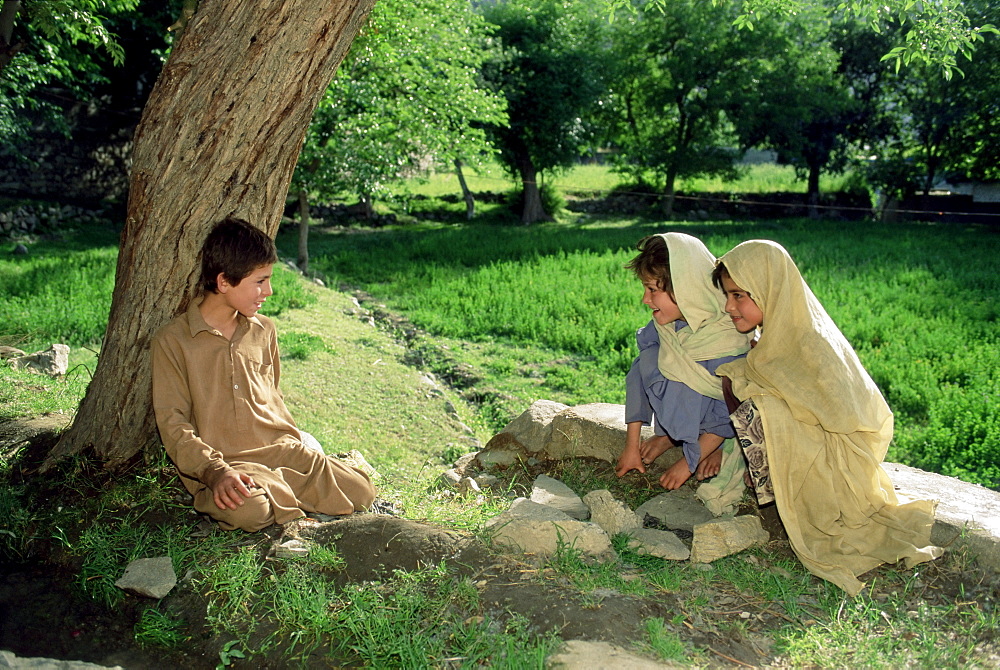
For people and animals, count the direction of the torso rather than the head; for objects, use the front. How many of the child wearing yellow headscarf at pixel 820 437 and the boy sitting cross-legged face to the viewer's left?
1

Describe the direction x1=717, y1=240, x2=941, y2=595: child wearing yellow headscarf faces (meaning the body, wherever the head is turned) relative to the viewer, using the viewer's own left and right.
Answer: facing to the left of the viewer

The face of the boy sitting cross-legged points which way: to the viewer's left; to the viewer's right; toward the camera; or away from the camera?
to the viewer's right

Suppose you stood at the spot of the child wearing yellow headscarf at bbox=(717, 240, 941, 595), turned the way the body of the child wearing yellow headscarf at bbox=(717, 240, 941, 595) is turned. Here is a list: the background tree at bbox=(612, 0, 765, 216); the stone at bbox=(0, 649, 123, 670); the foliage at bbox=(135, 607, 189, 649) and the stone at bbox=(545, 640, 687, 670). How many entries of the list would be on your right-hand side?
1

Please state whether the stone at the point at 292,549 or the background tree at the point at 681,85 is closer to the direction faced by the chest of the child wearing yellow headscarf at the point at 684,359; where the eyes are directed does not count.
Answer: the stone

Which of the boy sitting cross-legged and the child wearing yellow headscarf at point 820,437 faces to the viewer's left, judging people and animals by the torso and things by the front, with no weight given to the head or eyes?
the child wearing yellow headscarf

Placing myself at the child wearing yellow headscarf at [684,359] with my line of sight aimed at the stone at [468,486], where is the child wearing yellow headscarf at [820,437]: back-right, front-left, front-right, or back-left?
back-left

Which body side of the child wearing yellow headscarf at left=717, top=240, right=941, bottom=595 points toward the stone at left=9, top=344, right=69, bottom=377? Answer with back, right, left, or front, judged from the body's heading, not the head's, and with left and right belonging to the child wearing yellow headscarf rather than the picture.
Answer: front

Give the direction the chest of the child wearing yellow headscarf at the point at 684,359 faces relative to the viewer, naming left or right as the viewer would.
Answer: facing the viewer and to the left of the viewer

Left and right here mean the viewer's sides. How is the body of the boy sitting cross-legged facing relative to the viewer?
facing the viewer and to the right of the viewer

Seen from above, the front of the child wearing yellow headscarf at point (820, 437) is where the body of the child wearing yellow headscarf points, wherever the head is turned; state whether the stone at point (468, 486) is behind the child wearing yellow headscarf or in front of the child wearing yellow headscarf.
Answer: in front
